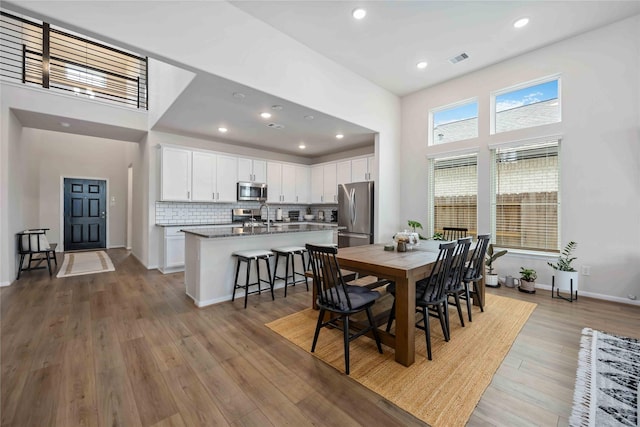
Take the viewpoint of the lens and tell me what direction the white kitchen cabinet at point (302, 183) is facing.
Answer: facing the viewer and to the right of the viewer

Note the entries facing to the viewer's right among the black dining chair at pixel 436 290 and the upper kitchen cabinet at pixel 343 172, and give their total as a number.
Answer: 0

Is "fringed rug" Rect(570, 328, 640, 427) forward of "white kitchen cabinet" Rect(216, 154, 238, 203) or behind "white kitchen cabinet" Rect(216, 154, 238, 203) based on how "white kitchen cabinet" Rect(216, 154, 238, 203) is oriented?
forward

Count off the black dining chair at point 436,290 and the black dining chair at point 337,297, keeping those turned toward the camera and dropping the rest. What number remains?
0

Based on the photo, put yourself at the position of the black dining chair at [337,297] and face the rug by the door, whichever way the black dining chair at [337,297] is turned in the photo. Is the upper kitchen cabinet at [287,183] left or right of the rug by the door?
right

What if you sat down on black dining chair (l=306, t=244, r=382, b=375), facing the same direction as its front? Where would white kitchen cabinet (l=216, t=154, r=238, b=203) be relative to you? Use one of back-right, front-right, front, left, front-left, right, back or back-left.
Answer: left

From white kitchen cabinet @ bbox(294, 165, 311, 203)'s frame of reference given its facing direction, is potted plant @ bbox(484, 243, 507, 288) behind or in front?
in front

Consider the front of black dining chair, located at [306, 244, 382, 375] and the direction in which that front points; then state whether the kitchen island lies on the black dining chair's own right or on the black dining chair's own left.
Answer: on the black dining chair's own left

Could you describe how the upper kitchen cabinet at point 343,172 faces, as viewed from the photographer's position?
facing the viewer and to the left of the viewer

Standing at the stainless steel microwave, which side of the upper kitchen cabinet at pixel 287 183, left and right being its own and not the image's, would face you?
right

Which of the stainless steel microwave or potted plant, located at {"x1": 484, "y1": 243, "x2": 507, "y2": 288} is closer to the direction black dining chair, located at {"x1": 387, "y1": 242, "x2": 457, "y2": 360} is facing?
the stainless steel microwave

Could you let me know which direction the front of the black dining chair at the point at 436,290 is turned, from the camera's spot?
facing away from the viewer and to the left of the viewer

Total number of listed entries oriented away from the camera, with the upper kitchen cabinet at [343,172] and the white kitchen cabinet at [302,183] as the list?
0
